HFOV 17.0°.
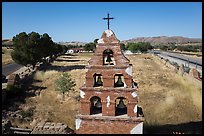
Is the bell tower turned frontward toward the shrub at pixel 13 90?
no

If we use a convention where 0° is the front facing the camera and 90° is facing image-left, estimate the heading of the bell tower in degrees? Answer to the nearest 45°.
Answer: approximately 0°

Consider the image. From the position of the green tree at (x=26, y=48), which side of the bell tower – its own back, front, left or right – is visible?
back

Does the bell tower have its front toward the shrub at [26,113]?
no

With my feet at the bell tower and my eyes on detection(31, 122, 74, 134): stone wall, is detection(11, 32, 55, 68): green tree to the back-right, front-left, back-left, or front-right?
front-right

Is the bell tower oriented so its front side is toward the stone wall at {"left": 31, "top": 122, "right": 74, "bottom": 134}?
no
